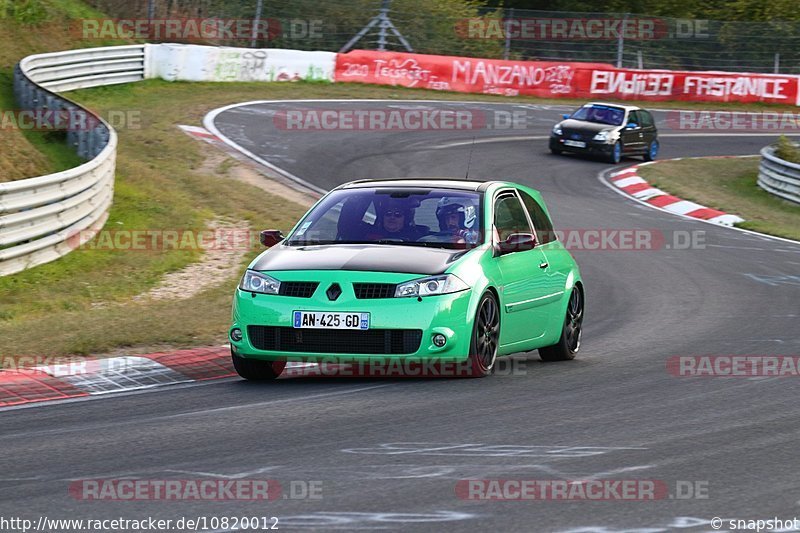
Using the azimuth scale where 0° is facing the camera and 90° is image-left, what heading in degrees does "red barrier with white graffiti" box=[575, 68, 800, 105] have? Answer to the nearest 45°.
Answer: approximately 0°

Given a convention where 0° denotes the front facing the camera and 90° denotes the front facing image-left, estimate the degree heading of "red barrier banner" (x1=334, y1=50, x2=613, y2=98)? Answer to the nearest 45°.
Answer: approximately 0°

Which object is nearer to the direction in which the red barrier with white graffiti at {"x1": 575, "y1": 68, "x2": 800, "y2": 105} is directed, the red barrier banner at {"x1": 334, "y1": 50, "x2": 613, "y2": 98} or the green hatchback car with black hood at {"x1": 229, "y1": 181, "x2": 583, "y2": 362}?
the green hatchback car with black hood

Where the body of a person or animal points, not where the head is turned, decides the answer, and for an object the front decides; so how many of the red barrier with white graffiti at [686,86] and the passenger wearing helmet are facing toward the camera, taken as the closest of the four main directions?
2

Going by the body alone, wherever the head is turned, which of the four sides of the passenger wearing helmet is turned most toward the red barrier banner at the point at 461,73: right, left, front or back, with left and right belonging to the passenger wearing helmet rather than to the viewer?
back

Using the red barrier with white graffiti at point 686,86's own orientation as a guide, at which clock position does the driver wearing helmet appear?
The driver wearing helmet is roughly at 12 o'clock from the red barrier with white graffiti.

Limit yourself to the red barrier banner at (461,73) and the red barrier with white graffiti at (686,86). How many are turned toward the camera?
2
